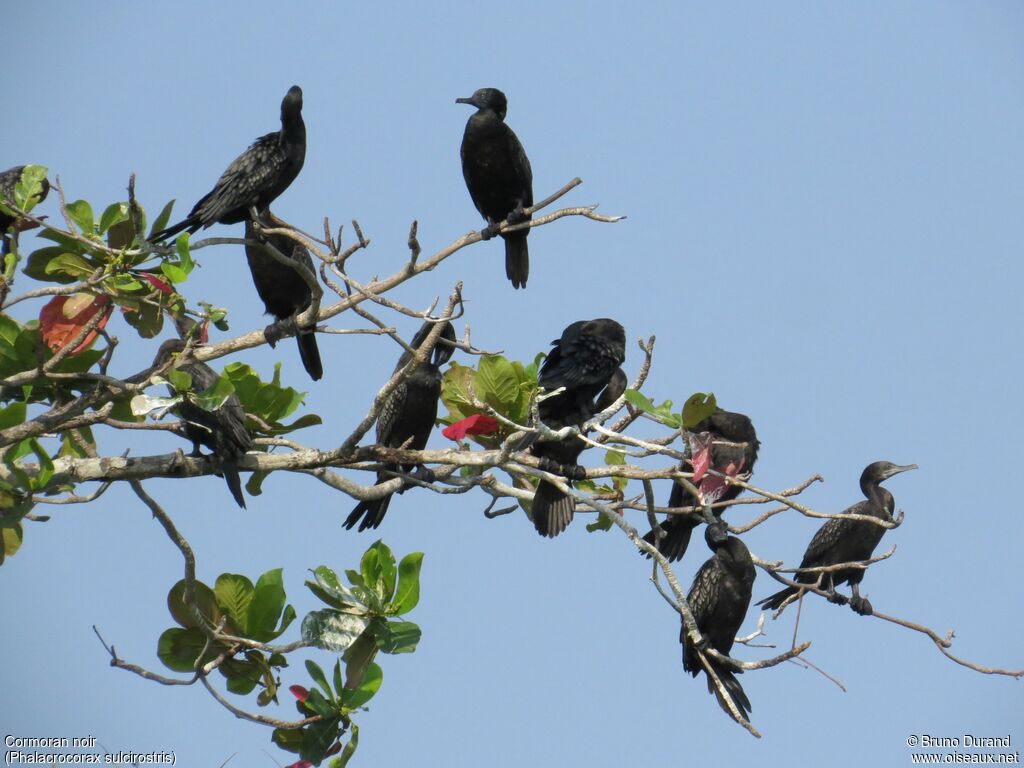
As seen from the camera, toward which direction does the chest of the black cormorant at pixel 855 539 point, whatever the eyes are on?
to the viewer's right

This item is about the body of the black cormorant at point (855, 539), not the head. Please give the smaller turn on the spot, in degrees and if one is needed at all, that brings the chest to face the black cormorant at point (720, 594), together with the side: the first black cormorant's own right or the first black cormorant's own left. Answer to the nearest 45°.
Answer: approximately 135° to the first black cormorant's own right

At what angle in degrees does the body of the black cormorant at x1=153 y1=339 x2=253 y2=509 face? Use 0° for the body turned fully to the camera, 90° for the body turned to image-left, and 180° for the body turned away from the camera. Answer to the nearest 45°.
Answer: approximately 90°

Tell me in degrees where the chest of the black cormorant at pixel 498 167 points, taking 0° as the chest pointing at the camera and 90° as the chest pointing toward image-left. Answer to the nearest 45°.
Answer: approximately 45°

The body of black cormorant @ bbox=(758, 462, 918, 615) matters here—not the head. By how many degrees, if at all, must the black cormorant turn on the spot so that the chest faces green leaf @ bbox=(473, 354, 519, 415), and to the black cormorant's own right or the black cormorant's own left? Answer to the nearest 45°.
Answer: approximately 135° to the black cormorant's own right

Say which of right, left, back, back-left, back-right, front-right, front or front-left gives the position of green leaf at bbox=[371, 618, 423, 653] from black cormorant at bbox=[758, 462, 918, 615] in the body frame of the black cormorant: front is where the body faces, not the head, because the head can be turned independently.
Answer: back-right

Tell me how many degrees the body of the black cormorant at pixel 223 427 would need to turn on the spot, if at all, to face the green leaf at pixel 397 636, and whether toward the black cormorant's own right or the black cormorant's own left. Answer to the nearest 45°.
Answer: approximately 180°

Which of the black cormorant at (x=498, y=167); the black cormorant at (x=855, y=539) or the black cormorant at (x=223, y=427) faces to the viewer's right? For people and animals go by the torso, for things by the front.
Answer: the black cormorant at (x=855, y=539)
